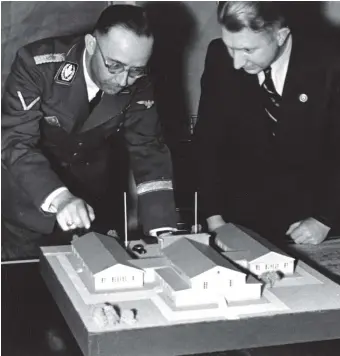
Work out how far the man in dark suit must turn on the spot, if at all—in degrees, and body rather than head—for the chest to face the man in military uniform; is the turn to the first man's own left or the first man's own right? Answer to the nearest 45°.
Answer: approximately 45° to the first man's own right

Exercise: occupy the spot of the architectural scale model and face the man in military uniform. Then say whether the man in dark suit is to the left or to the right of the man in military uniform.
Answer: right

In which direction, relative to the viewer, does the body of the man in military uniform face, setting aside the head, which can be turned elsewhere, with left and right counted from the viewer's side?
facing the viewer and to the right of the viewer

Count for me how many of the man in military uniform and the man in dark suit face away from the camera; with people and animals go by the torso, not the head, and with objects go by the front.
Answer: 0

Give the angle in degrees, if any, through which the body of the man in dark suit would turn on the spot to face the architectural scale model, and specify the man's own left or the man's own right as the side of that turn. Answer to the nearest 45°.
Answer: approximately 45° to the man's own left

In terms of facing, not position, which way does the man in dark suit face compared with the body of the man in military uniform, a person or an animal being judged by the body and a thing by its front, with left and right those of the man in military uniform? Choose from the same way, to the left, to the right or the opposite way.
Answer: to the right

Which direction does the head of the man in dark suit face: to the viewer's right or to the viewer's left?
to the viewer's left

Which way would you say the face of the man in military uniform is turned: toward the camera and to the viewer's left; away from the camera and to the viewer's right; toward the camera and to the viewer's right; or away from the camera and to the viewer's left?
toward the camera and to the viewer's right
